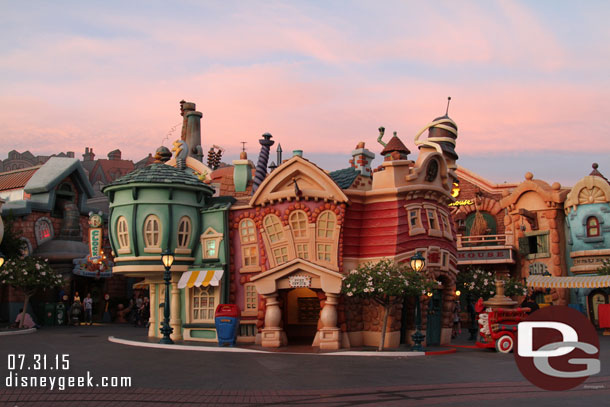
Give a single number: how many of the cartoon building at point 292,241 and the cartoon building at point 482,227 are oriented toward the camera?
2

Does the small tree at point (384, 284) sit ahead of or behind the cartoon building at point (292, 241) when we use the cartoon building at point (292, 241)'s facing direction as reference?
ahead

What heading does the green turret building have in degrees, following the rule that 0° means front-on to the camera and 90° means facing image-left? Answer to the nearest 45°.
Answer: approximately 0°

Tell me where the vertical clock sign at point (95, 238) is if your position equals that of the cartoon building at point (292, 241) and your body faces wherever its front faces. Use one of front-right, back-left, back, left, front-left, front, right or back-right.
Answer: back-right
